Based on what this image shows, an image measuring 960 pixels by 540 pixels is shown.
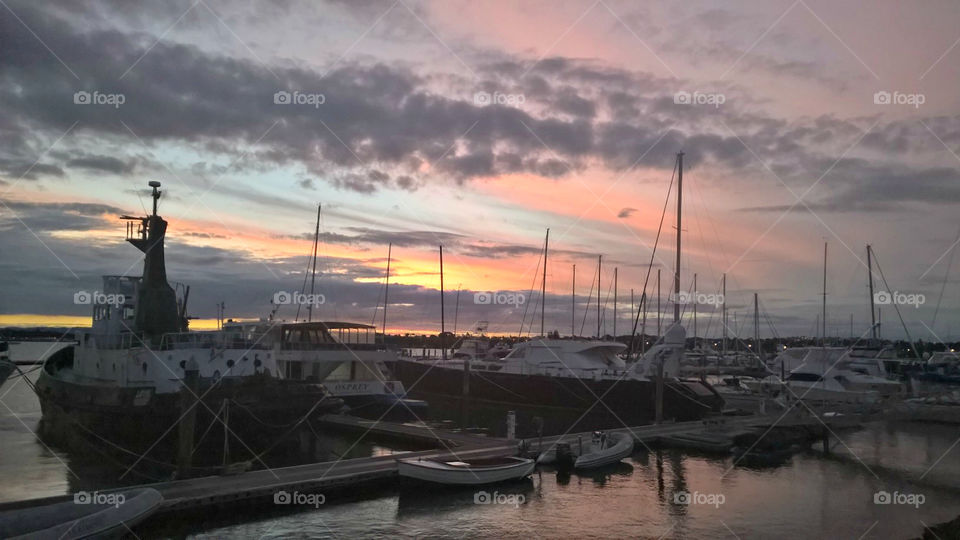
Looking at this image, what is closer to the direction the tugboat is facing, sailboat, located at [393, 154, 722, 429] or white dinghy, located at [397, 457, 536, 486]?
the white dinghy

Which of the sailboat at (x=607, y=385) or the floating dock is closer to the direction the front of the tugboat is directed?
the floating dock

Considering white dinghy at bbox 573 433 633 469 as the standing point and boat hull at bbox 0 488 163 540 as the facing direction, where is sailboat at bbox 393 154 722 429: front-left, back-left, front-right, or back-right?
back-right

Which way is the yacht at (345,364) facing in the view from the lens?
facing away from the viewer and to the left of the viewer

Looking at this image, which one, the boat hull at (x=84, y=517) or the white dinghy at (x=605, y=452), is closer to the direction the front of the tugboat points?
the boat hull

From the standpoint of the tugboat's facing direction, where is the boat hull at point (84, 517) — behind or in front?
in front

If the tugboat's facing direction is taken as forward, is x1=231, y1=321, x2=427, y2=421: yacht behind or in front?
behind

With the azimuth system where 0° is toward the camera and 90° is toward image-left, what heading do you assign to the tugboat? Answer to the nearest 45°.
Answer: approximately 45°

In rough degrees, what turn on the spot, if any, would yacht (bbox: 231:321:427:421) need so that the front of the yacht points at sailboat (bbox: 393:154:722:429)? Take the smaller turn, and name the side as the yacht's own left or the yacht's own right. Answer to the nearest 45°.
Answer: approximately 135° to the yacht's own right
